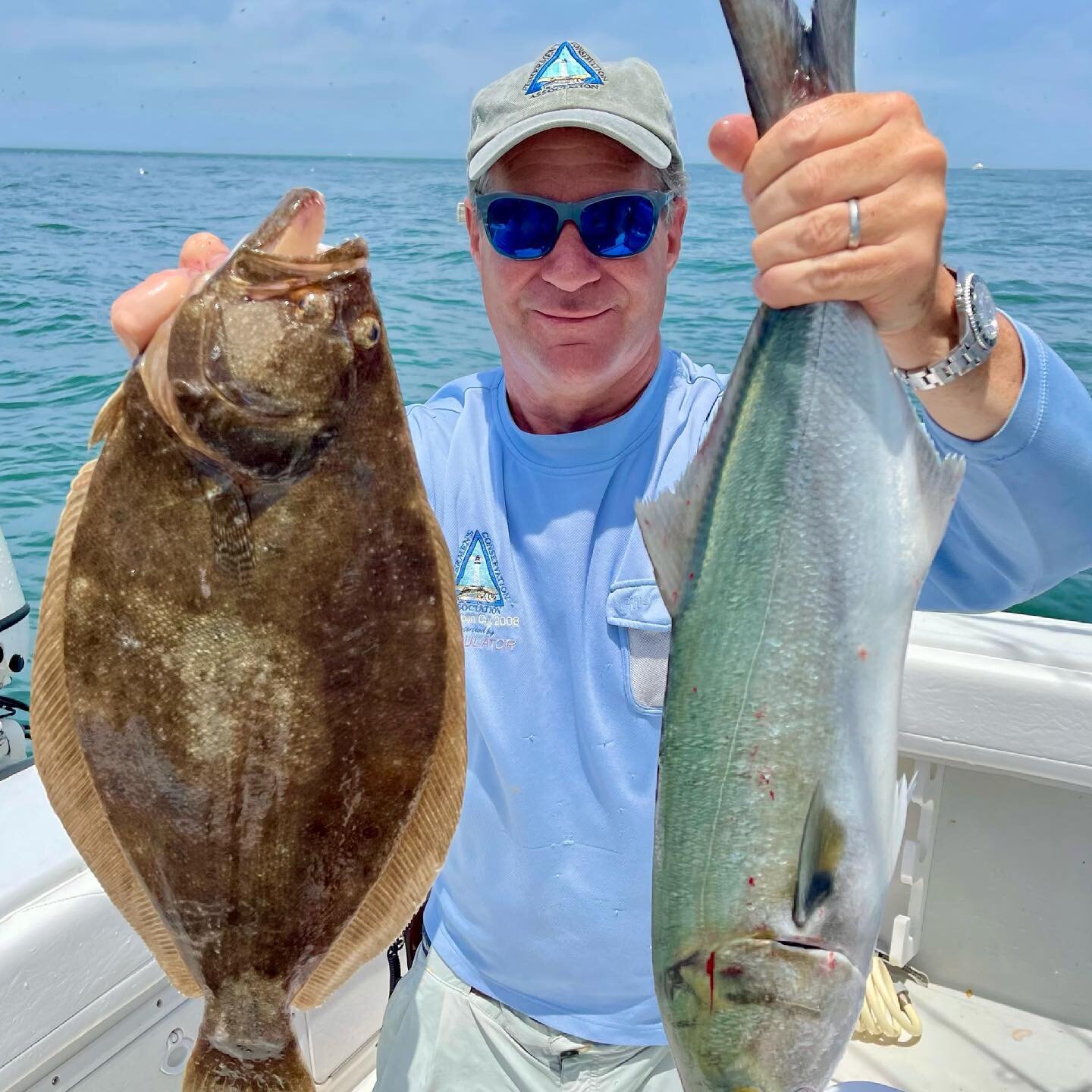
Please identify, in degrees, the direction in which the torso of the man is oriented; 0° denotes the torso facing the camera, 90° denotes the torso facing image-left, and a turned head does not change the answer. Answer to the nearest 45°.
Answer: approximately 0°
